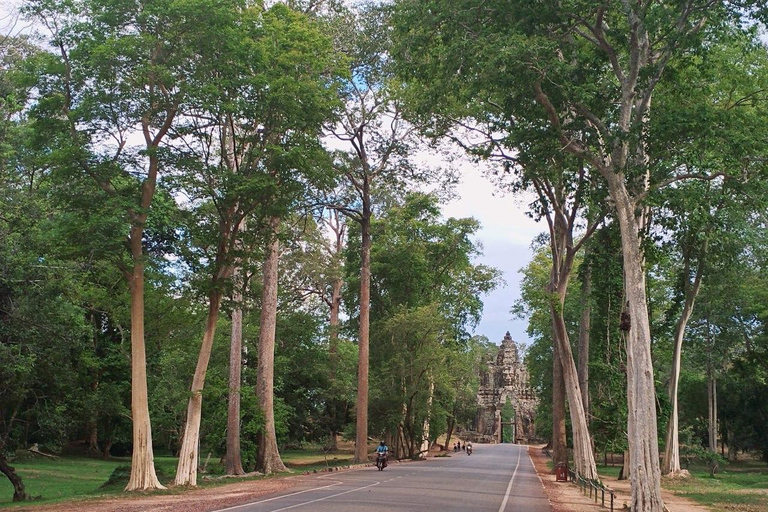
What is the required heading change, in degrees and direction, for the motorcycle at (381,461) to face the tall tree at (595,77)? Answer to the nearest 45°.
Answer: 0° — it already faces it

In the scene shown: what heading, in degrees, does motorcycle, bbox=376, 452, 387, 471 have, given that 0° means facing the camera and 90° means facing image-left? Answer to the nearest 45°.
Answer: approximately 0°

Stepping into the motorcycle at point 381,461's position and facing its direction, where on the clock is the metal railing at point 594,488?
The metal railing is roughly at 11 o'clock from the motorcycle.
